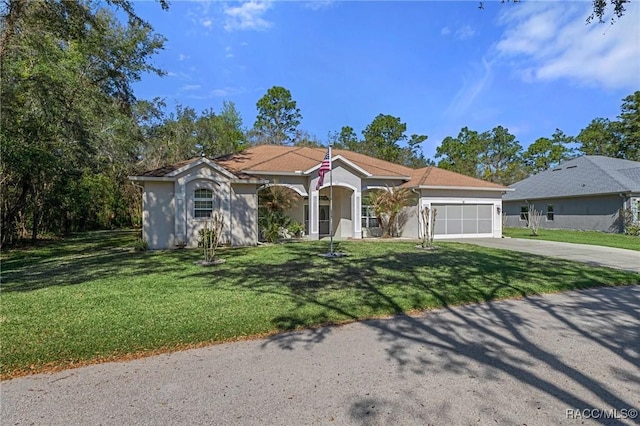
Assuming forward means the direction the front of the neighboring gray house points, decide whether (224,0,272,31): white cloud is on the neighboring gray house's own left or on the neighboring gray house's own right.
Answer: on the neighboring gray house's own right

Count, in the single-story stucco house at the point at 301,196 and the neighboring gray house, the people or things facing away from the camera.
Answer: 0

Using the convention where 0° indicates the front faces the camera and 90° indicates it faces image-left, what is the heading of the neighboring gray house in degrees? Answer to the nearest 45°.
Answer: approximately 315°

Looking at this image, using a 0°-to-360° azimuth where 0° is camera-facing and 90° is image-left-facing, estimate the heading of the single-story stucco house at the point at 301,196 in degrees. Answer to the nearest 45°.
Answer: approximately 0°

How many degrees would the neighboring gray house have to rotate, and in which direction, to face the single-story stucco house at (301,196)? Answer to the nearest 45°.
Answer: approximately 90° to its right

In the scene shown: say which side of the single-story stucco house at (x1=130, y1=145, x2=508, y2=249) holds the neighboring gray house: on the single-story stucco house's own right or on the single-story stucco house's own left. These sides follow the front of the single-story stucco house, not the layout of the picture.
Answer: on the single-story stucco house's own left
